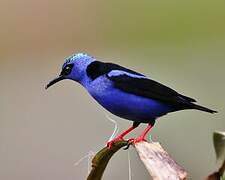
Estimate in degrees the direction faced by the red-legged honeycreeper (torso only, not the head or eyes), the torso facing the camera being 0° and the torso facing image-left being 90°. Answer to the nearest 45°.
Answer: approximately 90°
